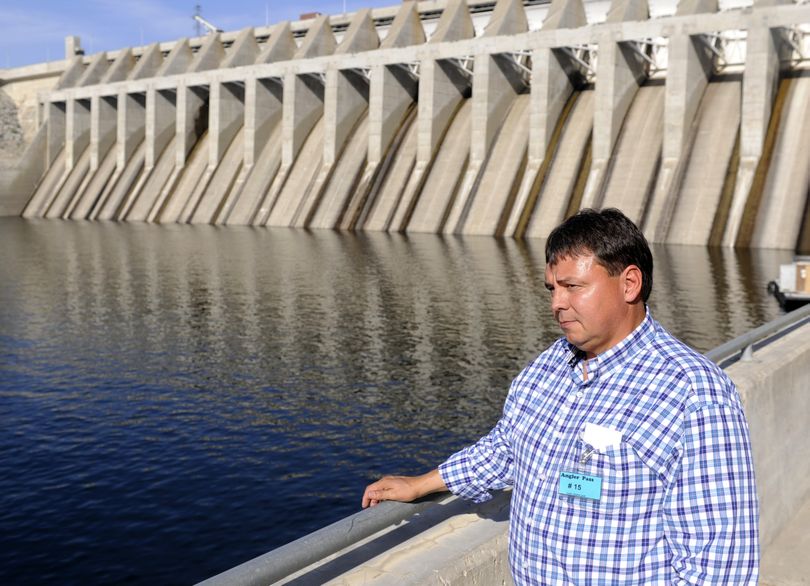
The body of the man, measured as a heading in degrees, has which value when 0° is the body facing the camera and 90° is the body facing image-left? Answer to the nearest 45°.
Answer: approximately 45°

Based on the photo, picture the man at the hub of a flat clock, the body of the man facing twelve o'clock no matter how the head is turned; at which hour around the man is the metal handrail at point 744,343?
The metal handrail is roughly at 5 o'clock from the man.

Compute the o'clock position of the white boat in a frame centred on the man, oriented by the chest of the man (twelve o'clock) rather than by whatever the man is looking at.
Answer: The white boat is roughly at 5 o'clock from the man.
